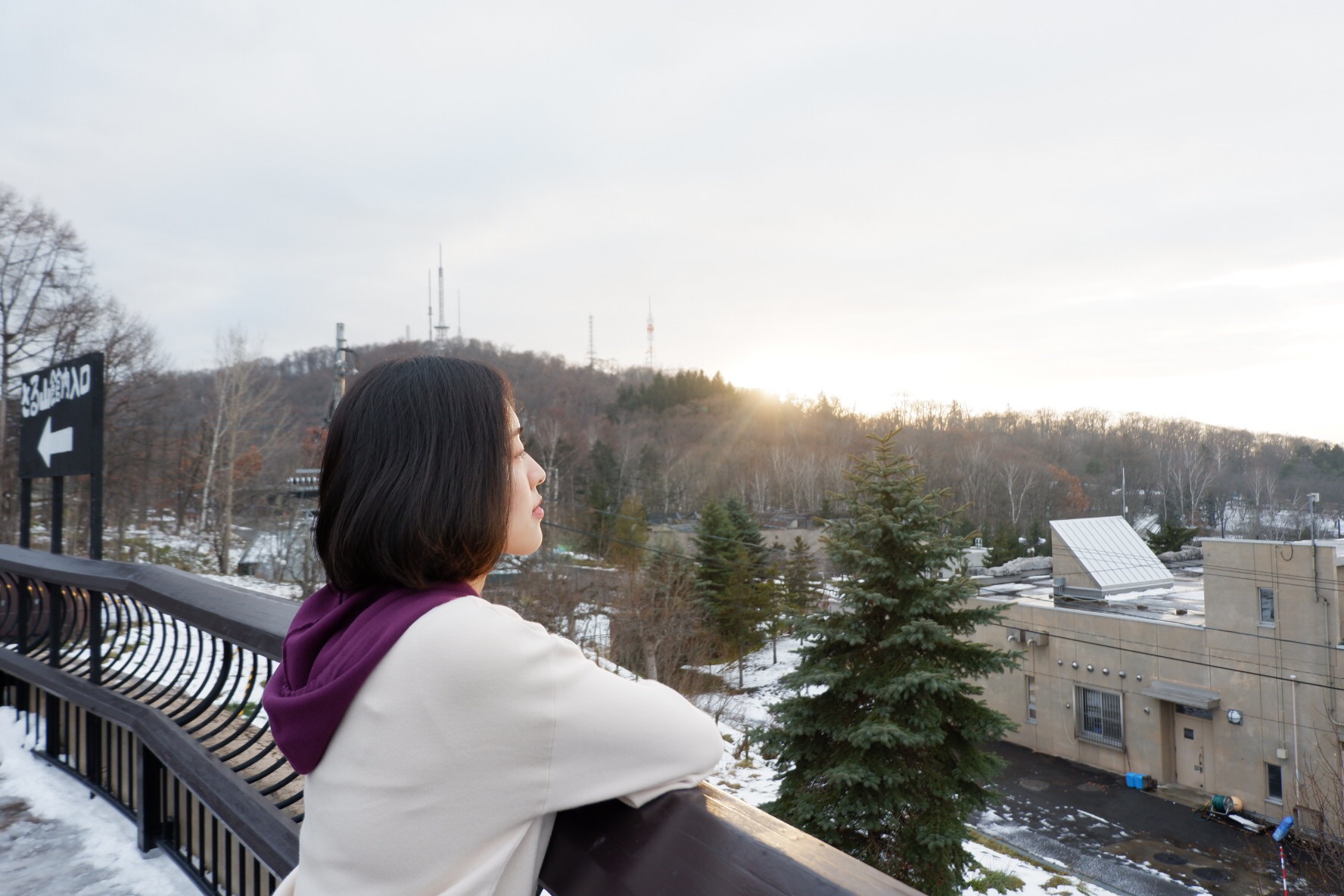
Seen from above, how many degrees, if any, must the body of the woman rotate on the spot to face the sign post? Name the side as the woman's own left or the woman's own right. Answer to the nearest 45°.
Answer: approximately 90° to the woman's own left

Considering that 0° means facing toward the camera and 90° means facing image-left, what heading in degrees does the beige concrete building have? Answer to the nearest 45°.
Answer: approximately 45°

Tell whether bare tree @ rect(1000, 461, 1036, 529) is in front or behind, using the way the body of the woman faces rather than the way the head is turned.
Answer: in front

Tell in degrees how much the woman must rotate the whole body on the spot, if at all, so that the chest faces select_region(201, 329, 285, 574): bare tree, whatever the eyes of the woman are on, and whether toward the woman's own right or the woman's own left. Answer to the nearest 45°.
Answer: approximately 45° to the woman's own left

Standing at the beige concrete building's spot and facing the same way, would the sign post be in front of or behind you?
in front

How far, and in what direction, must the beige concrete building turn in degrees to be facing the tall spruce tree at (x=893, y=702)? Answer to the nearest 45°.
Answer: approximately 45° to its left

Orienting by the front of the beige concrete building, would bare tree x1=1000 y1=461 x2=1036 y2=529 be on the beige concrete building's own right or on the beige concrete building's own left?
on the beige concrete building's own right

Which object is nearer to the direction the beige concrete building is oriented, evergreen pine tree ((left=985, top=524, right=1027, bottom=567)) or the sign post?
the sign post

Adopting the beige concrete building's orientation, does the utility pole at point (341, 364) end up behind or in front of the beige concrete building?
in front

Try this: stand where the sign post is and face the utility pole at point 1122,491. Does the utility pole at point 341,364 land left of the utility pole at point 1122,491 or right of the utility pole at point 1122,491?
left

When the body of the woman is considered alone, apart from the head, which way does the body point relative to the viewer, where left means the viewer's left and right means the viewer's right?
facing away from the viewer and to the right of the viewer

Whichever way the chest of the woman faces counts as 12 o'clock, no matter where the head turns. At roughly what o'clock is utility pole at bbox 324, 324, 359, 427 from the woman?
The utility pole is roughly at 10 o'clock from the woman.

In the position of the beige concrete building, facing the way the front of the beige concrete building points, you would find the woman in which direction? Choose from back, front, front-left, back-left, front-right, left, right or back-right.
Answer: front-left

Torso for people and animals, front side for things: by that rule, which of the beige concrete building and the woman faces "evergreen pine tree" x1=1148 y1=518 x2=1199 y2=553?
the woman

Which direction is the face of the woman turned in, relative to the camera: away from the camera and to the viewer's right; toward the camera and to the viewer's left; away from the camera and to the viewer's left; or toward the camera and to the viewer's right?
away from the camera and to the viewer's right

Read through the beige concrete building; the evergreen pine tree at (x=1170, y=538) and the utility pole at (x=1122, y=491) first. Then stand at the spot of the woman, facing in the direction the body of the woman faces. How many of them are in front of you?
3

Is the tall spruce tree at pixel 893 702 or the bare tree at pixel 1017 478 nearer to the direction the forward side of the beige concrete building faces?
the tall spruce tree
